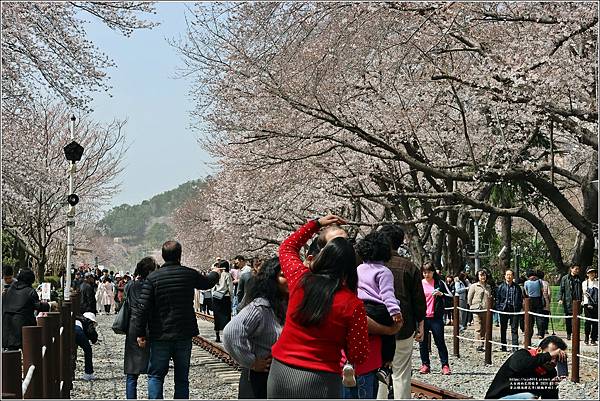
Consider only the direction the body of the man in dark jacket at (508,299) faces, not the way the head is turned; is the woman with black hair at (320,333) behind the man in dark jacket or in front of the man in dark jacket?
in front

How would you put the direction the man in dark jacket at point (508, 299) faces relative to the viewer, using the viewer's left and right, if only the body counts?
facing the viewer

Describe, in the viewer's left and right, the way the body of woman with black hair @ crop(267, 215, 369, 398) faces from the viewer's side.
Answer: facing away from the viewer

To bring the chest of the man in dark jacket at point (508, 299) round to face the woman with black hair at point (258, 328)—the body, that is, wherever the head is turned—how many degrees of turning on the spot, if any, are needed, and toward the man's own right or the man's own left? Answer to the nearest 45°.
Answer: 0° — they already face them

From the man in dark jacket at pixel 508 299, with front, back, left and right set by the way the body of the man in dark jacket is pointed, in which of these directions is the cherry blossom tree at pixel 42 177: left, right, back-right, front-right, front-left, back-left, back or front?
back-right
